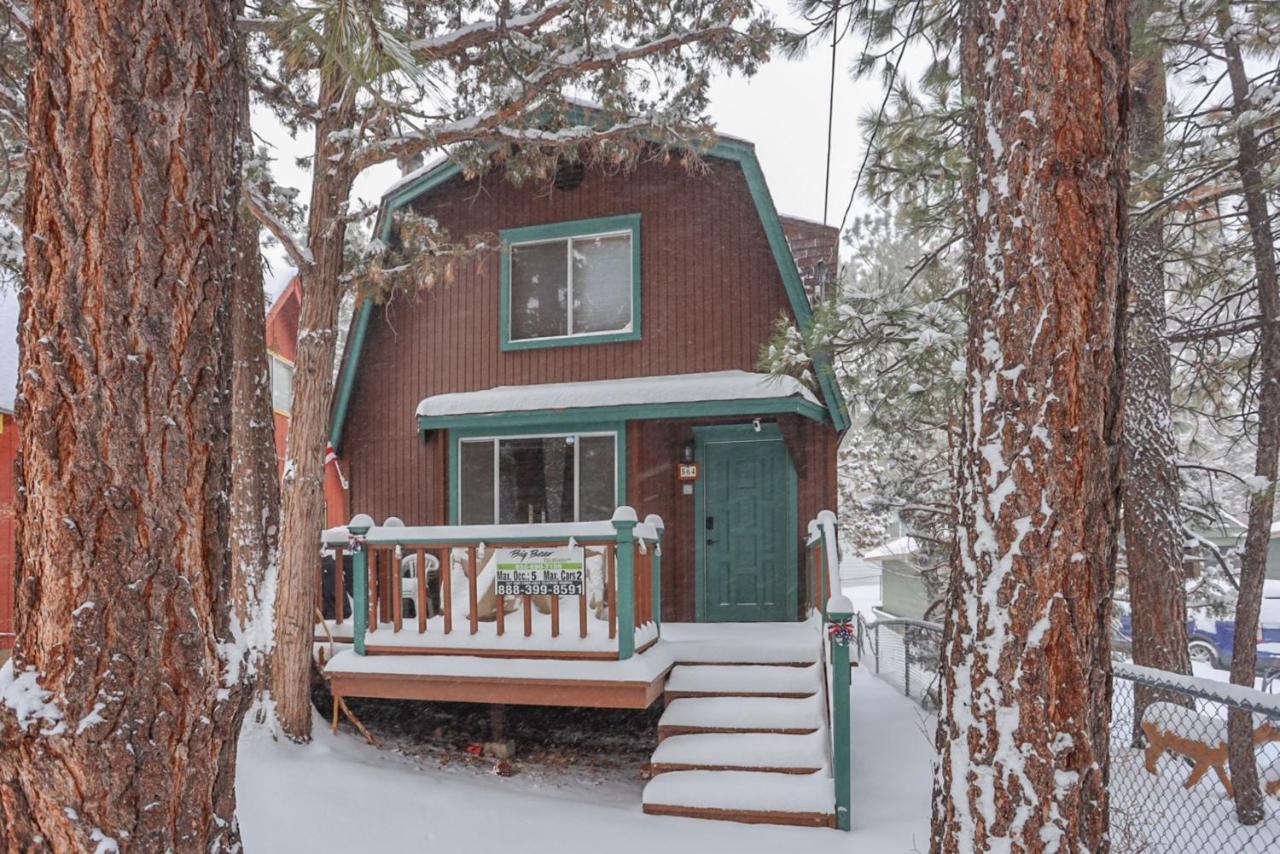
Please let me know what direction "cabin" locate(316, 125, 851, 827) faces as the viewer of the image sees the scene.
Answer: facing the viewer

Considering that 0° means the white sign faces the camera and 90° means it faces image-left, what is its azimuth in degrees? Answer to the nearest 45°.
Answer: approximately 0°

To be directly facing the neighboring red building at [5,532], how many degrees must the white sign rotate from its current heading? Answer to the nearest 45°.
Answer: approximately 135° to its right

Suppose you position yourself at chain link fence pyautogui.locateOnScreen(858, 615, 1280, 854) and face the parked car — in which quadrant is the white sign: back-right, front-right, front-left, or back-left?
back-left

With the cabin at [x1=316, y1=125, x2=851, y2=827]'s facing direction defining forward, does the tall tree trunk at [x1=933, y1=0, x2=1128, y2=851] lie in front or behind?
in front

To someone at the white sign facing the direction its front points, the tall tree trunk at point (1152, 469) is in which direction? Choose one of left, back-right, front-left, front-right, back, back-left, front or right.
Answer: left

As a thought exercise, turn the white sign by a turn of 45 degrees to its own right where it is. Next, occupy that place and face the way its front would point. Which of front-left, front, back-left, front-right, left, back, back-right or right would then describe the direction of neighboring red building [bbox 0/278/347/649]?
right

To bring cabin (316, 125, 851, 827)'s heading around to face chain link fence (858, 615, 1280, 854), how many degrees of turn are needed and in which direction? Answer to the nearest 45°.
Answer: approximately 45° to its left

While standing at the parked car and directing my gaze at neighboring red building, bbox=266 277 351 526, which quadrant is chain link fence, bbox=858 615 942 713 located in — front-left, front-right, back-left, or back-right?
front-left

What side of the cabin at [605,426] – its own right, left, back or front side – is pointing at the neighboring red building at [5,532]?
right

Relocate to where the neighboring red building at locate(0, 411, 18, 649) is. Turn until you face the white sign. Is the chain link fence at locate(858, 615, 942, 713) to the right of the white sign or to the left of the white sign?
left

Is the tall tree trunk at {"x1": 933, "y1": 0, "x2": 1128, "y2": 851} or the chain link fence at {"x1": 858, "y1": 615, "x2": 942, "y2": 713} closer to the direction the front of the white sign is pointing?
the tall tree trunk
